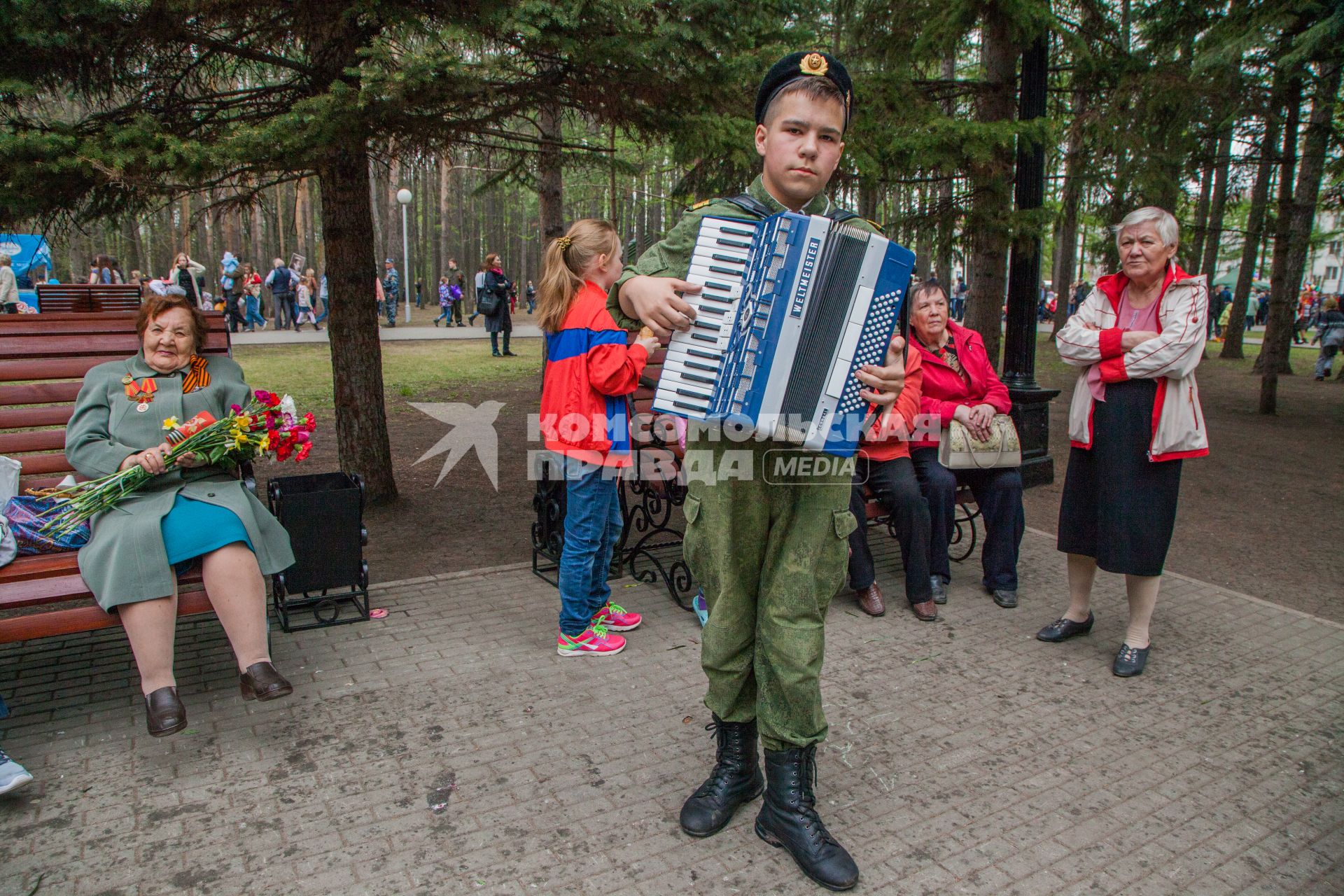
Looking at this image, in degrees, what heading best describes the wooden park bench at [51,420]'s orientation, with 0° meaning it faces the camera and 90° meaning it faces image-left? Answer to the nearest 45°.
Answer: approximately 0°

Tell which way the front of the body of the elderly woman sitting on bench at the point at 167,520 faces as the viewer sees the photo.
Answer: toward the camera

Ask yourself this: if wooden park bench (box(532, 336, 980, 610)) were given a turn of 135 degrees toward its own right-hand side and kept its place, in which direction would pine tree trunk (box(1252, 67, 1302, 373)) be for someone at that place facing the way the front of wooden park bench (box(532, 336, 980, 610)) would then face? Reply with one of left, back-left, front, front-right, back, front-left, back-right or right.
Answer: back-right

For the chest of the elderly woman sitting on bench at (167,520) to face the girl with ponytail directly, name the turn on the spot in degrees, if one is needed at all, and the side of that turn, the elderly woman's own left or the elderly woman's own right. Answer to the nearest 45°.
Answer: approximately 90° to the elderly woman's own left

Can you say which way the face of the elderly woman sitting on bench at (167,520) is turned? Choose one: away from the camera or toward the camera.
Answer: toward the camera

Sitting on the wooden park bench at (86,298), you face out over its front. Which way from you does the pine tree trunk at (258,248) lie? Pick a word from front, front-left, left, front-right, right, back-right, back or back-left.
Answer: front

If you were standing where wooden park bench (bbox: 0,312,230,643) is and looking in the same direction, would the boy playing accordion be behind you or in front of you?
in front

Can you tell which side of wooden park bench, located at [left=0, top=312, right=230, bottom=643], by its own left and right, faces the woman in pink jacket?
left

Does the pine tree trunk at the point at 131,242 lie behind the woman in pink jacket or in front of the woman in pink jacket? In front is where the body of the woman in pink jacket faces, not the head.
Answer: behind

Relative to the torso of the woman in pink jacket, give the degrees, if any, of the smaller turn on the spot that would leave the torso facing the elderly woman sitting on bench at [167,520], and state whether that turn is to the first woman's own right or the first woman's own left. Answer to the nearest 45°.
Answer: approximately 90° to the first woman's own right

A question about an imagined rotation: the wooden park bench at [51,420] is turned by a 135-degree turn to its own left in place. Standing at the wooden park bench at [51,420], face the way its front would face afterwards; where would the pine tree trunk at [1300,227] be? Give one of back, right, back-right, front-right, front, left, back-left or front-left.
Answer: front-right

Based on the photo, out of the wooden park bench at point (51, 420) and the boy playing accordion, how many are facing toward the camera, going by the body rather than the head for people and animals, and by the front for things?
2

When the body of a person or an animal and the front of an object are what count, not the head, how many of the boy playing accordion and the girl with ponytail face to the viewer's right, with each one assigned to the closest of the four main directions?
1

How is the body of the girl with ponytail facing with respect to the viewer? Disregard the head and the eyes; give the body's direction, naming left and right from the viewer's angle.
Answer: facing to the right of the viewer
